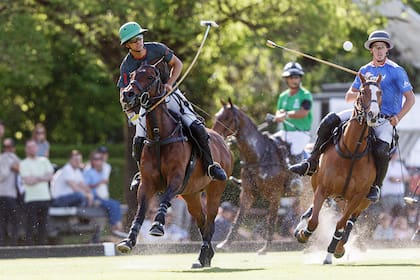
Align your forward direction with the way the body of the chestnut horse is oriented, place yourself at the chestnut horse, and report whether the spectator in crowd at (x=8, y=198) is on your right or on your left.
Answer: on your right

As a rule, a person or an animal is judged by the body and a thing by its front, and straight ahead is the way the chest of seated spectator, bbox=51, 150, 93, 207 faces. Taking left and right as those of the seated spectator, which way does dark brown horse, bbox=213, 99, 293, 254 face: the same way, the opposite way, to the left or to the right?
to the right

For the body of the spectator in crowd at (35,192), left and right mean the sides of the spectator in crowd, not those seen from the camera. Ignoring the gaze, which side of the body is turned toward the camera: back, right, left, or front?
front

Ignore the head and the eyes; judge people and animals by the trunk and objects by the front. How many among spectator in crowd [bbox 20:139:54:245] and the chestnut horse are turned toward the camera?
2

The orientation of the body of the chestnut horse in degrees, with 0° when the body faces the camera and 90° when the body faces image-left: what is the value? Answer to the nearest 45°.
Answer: approximately 0°

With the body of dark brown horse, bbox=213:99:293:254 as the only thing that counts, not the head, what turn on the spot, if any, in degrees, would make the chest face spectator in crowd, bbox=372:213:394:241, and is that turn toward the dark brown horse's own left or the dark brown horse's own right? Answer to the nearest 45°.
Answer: approximately 180°

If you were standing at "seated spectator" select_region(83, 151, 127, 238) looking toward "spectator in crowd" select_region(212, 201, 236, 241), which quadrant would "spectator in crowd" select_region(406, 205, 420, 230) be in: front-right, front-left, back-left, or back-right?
front-left

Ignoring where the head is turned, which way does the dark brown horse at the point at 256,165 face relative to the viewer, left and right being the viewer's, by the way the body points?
facing the viewer and to the left of the viewer
